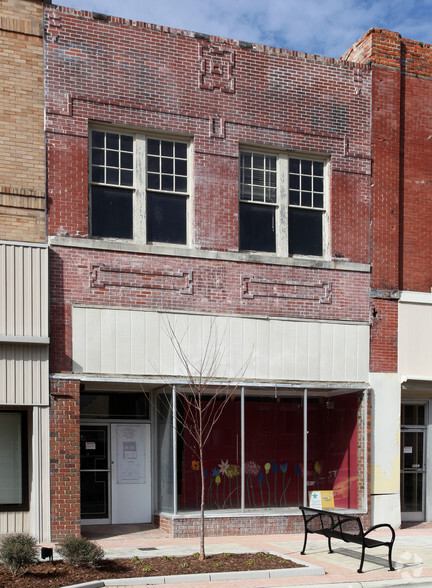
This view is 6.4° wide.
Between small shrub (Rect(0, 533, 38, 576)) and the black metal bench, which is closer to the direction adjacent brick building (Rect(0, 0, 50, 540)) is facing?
the small shrub

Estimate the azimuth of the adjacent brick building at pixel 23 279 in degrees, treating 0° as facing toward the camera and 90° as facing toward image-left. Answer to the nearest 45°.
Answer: approximately 0°

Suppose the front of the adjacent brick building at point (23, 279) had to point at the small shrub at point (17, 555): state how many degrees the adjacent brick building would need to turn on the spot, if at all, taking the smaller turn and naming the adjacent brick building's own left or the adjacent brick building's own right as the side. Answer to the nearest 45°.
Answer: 0° — it already faces it

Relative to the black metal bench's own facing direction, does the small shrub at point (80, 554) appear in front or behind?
behind

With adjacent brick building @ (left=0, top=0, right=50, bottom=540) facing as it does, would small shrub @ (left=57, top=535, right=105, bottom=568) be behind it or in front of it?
in front

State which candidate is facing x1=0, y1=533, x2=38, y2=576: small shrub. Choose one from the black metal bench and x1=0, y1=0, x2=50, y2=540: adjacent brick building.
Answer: the adjacent brick building
